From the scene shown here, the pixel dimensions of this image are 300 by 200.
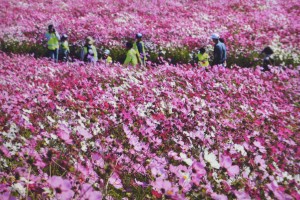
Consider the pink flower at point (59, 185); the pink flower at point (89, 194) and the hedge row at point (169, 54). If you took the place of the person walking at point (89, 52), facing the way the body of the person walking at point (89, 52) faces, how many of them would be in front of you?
2

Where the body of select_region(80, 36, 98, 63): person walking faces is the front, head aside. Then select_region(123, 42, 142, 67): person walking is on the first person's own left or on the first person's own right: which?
on the first person's own left

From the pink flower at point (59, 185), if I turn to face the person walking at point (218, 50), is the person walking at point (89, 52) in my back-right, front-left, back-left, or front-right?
front-left

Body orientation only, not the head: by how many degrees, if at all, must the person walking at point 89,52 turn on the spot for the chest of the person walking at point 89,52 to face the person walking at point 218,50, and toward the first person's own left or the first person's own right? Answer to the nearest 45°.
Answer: approximately 90° to the first person's own left

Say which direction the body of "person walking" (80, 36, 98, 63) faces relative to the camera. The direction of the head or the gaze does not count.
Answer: toward the camera

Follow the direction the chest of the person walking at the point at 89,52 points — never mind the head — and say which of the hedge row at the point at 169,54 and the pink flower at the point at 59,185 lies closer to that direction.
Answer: the pink flower

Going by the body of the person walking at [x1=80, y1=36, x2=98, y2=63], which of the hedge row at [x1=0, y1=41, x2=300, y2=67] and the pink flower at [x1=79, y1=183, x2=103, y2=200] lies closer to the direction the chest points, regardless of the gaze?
the pink flower

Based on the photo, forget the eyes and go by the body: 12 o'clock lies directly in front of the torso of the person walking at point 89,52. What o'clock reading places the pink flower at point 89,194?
The pink flower is roughly at 12 o'clock from the person walking.

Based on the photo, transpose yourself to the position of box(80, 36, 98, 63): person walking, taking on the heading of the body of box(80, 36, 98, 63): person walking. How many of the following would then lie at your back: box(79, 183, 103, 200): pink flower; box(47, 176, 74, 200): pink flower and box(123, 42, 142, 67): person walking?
0

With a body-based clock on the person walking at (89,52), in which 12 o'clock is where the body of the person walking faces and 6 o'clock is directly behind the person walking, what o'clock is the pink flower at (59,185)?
The pink flower is roughly at 12 o'clock from the person walking.
